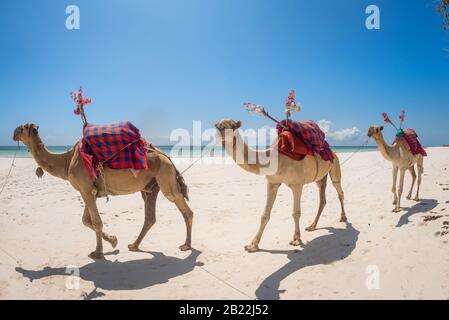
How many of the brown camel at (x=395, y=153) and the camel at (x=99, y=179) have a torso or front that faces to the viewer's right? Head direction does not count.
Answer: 0

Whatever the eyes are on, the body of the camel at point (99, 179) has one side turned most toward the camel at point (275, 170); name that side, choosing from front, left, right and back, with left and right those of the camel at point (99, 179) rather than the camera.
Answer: back

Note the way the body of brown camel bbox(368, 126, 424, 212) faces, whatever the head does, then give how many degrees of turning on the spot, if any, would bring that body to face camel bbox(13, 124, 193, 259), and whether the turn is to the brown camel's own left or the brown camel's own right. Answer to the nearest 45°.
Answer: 0° — it already faces it

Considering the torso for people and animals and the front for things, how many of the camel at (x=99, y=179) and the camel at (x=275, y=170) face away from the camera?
0

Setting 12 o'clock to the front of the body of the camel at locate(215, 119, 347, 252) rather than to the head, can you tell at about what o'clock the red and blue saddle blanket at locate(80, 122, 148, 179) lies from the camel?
The red and blue saddle blanket is roughly at 1 o'clock from the camel.

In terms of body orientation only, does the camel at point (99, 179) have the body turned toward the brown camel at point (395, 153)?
no

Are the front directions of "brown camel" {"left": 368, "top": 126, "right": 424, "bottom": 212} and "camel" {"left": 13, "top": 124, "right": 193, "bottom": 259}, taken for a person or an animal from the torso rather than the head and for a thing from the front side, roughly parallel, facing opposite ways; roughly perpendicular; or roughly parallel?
roughly parallel

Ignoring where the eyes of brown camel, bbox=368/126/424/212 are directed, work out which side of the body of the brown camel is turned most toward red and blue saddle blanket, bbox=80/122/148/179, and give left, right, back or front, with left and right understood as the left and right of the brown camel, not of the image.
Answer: front

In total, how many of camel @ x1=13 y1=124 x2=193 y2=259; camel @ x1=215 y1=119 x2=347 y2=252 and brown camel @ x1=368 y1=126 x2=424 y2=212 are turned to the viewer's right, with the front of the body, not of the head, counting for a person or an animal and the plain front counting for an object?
0

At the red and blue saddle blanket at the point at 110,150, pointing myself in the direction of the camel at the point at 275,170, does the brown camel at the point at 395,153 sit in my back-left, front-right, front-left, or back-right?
front-left

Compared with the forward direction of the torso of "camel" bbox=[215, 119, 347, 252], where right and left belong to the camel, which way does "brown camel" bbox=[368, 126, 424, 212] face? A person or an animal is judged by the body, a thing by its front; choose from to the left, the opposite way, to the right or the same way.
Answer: the same way

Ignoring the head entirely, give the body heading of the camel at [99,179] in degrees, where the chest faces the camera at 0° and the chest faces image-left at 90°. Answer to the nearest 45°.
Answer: approximately 90°

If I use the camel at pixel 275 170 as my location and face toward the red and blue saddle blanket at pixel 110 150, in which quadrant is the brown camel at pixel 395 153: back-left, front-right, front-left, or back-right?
back-right

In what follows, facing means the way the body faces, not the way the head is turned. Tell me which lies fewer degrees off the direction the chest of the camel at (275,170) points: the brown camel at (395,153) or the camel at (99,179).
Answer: the camel
